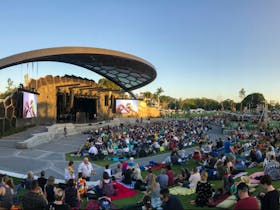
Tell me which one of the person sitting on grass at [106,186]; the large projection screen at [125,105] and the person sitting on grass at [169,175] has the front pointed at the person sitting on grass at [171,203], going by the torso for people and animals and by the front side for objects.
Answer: the large projection screen

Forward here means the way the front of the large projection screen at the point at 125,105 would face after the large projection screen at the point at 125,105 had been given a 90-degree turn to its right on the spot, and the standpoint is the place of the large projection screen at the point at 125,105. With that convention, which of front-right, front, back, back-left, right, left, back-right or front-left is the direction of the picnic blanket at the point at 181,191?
left

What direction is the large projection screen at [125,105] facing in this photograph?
toward the camera

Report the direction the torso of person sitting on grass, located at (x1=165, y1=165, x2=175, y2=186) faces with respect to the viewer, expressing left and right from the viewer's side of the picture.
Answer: facing away from the viewer and to the left of the viewer

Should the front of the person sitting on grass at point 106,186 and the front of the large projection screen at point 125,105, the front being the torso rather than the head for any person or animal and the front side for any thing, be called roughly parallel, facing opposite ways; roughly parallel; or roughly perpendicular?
roughly parallel, facing opposite ways

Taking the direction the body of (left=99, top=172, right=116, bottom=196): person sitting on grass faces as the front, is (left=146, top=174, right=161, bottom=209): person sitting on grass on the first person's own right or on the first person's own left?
on the first person's own right

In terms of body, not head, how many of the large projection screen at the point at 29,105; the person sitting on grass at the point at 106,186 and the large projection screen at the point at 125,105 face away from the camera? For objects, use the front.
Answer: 1

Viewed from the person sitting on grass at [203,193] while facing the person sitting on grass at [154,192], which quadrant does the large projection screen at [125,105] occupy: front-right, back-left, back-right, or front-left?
front-right

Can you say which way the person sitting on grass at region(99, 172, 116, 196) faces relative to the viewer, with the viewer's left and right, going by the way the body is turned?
facing away from the viewer

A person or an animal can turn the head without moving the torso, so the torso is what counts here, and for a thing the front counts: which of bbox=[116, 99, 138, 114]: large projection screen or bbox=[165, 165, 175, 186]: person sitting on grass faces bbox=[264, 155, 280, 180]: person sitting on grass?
the large projection screen

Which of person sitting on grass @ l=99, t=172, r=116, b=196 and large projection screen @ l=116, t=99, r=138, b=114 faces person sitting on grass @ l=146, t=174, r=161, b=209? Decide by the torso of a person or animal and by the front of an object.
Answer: the large projection screen

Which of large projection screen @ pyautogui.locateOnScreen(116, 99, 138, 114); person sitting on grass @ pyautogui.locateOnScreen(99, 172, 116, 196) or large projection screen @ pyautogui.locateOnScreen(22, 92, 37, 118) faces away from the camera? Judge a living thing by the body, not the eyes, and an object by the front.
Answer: the person sitting on grass

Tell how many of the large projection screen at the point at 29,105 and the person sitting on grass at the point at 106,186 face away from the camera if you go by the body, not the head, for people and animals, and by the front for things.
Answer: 1

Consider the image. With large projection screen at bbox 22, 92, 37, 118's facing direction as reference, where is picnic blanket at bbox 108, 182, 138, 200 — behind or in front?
in front

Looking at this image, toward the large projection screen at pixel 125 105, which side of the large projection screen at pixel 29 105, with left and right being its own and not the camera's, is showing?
left
